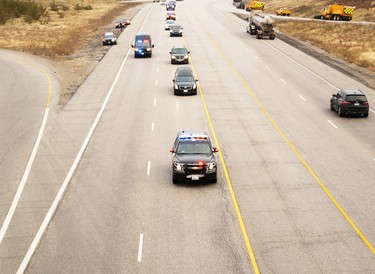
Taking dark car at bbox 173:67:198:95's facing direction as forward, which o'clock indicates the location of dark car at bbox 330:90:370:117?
dark car at bbox 330:90:370:117 is roughly at 10 o'clock from dark car at bbox 173:67:198:95.

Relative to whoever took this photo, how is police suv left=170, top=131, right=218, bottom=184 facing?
facing the viewer

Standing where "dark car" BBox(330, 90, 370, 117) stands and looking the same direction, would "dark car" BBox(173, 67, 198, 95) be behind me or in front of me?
in front

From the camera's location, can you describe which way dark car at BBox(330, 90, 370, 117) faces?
facing away from the viewer and to the left of the viewer

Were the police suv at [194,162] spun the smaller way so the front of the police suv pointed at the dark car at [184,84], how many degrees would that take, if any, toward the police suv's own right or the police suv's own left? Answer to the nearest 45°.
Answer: approximately 180°

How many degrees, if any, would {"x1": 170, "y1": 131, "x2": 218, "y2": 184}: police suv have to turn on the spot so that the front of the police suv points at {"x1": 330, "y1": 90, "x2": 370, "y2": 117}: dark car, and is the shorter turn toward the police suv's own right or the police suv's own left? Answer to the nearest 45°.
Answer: approximately 135° to the police suv's own left

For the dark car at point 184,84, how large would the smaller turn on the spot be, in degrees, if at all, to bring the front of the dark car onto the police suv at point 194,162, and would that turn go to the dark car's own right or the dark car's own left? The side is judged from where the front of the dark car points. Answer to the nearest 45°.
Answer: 0° — it already faces it

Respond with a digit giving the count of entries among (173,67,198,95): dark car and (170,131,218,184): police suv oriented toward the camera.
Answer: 2

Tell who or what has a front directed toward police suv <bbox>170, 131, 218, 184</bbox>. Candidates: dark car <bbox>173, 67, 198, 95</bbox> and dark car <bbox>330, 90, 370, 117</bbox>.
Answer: dark car <bbox>173, 67, 198, 95</bbox>

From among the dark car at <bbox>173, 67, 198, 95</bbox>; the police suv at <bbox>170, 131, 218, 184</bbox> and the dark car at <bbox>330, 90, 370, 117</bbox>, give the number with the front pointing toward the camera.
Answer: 2
